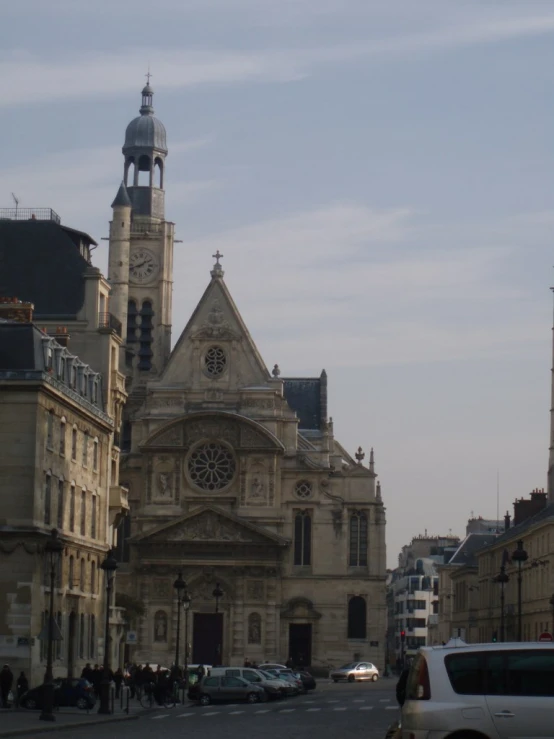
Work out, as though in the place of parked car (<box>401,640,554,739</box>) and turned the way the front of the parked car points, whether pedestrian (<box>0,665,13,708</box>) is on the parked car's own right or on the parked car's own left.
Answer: on the parked car's own left

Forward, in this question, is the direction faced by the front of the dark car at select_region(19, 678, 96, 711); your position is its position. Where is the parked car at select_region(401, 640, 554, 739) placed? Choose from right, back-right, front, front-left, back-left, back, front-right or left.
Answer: left

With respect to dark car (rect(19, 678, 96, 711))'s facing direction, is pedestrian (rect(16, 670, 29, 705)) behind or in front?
in front

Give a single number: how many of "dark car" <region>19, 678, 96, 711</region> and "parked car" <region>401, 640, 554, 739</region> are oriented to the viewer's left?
1

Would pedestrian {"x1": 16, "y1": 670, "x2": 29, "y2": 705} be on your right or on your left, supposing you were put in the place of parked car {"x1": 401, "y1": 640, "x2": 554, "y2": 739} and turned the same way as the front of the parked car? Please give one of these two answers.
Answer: on your left

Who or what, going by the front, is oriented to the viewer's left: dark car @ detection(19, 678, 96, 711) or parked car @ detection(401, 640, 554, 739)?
the dark car

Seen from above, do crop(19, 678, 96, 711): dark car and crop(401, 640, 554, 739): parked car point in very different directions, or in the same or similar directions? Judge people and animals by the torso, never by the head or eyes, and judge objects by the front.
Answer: very different directions

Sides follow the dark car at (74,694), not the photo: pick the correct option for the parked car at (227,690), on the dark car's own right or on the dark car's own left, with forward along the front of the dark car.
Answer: on the dark car's own right

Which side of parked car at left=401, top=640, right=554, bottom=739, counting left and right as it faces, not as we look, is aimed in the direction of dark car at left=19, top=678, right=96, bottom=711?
left

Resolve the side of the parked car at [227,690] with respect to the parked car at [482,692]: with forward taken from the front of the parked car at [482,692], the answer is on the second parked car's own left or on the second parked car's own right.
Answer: on the second parked car's own left

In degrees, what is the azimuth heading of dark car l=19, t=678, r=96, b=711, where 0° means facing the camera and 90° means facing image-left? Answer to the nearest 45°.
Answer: approximately 90°
